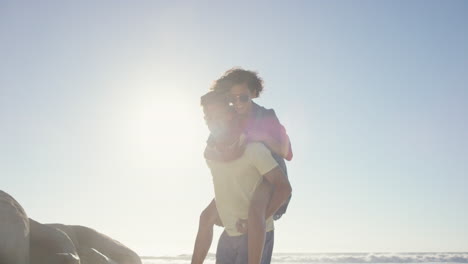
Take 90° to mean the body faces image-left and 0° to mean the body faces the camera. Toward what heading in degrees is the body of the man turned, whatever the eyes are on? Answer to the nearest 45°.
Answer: approximately 45°

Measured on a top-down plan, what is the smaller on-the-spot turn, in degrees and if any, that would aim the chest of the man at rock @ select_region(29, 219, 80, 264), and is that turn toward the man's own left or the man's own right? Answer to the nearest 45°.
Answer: approximately 90° to the man's own right

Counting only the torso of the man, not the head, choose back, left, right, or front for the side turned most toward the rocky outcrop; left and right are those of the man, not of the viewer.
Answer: right

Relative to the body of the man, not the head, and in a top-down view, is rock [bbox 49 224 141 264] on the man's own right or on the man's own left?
on the man's own right

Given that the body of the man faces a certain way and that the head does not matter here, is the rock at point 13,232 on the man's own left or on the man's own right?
on the man's own right
